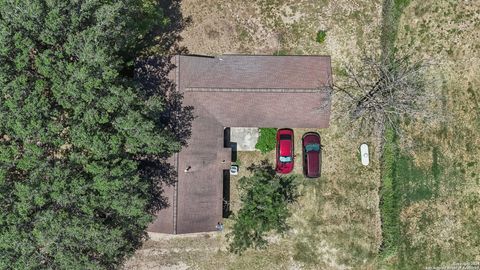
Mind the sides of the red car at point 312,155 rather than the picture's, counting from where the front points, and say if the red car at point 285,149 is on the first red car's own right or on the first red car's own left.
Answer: on the first red car's own left

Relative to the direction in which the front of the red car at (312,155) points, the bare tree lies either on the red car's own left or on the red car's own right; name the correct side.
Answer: on the red car's own right

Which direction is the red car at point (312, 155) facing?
away from the camera

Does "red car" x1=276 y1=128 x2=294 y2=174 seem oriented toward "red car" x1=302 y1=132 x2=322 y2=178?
no

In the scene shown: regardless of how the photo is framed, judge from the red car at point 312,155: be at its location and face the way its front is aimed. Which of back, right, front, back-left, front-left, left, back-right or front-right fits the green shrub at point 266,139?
left

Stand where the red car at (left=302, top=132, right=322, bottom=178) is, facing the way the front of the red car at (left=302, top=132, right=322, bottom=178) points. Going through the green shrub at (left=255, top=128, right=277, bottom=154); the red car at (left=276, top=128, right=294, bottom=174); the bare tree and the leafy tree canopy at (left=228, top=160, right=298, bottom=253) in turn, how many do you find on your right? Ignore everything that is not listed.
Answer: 1
